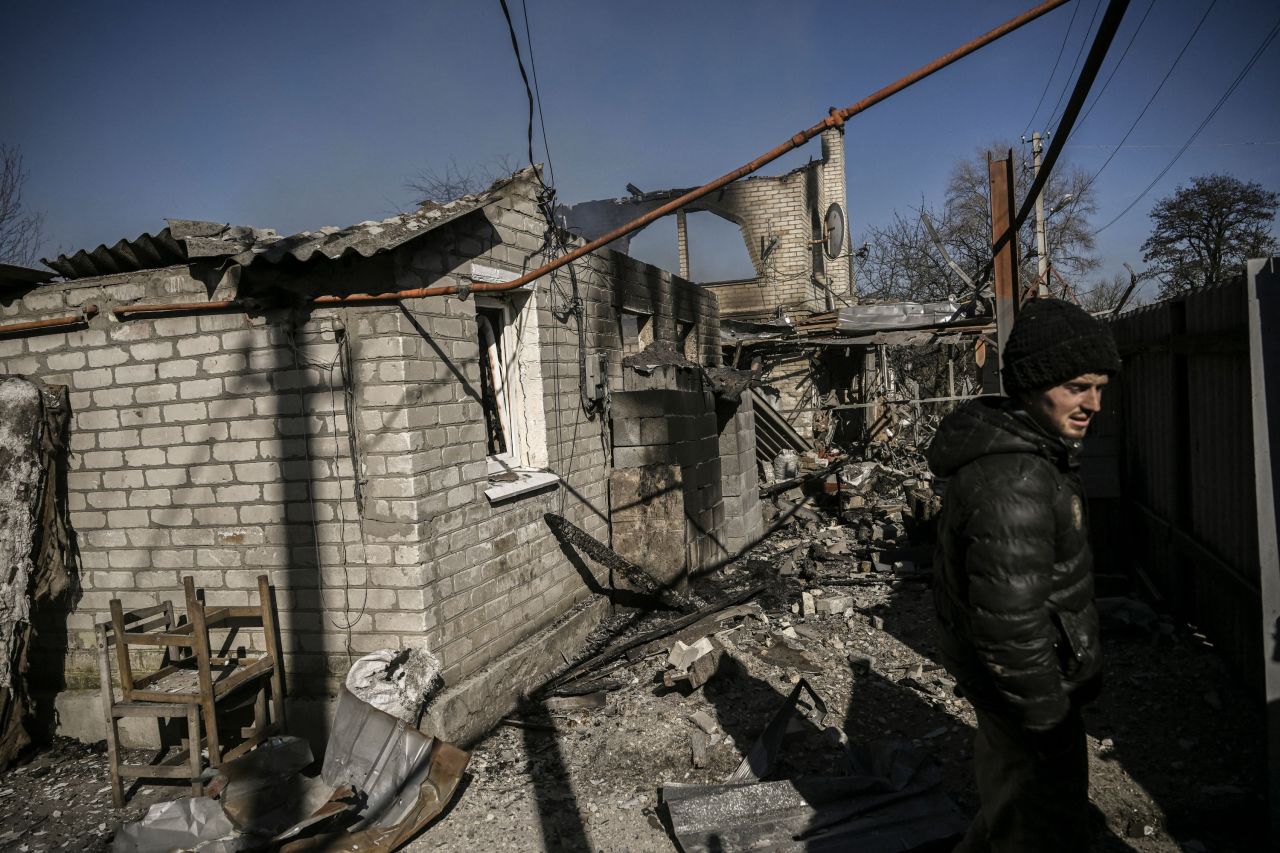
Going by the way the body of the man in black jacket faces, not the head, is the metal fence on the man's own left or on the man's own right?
on the man's own left

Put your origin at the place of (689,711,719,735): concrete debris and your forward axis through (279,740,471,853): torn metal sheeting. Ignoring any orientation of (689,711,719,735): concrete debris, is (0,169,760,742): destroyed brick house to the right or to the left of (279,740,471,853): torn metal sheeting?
right

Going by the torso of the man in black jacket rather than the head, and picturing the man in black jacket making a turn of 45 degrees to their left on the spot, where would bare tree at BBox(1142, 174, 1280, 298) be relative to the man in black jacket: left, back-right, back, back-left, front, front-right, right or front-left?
front-left

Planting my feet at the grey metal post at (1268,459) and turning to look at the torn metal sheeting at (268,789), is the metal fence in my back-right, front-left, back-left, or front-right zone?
back-right

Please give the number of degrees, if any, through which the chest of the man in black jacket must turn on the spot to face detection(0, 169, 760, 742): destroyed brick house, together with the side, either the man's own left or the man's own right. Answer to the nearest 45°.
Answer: approximately 180°

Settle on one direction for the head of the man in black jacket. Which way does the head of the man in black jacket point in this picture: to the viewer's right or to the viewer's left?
to the viewer's right
